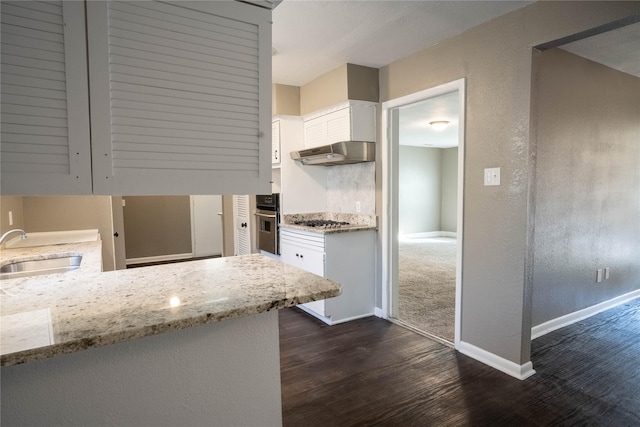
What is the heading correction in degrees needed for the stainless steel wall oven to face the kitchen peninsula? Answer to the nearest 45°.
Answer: approximately 45° to its left

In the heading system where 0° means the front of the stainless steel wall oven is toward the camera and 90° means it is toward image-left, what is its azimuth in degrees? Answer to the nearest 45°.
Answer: approximately 45°

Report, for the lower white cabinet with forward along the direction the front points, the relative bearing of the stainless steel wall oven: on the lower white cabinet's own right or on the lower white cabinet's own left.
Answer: on the lower white cabinet's own right

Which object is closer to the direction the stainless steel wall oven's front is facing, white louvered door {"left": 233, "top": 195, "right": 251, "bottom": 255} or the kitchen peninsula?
the kitchen peninsula

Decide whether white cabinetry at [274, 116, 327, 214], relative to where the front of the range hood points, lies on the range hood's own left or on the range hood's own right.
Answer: on the range hood's own right

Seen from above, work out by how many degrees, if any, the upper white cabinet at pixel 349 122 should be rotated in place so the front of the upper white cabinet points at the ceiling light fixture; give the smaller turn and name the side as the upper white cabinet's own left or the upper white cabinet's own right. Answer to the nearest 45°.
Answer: approximately 180°

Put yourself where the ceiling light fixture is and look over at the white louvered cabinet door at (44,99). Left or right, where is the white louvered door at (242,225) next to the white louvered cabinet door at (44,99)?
right
